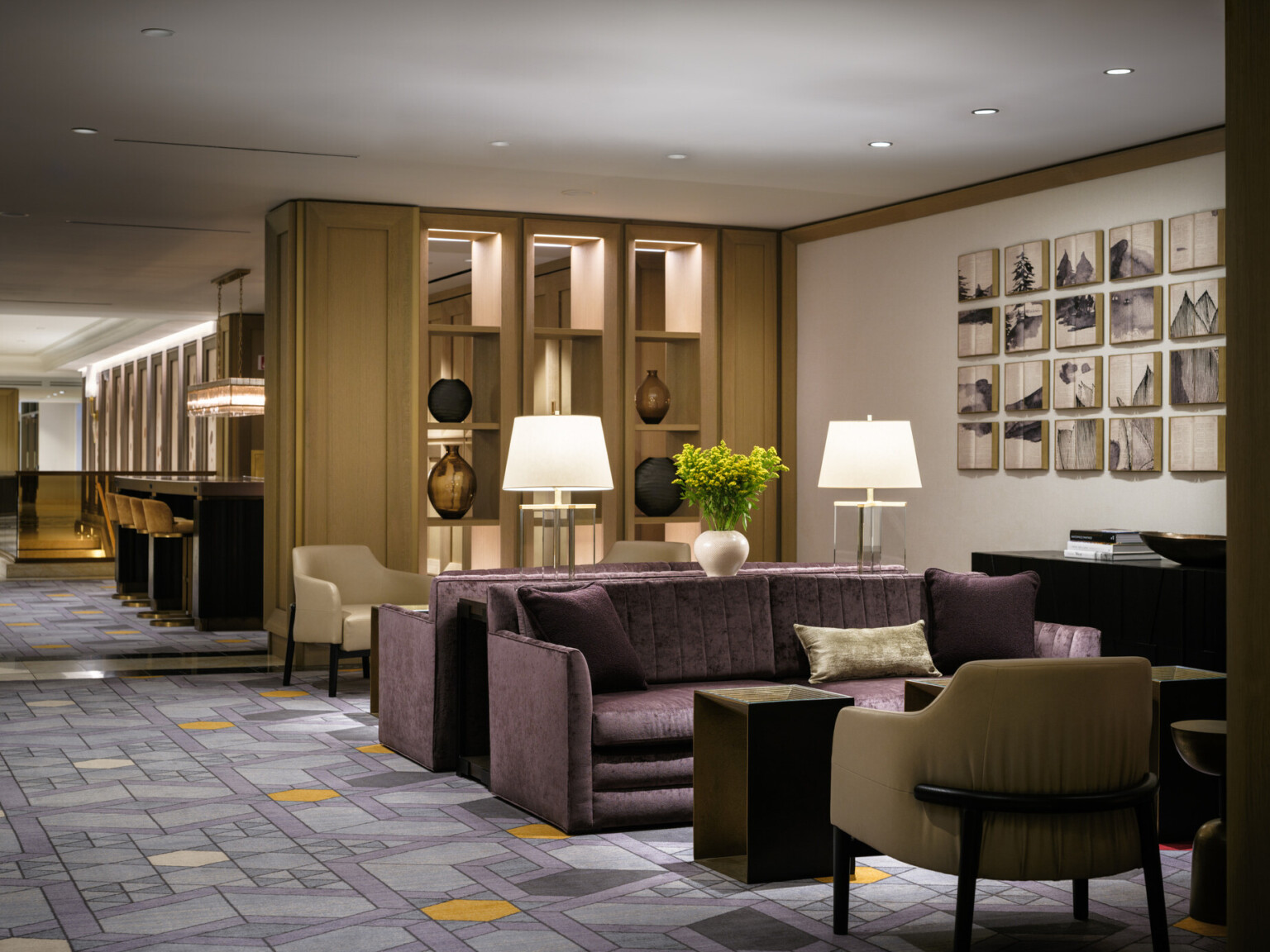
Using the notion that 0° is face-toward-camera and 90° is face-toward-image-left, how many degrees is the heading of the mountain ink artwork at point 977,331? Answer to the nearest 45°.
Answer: approximately 45°

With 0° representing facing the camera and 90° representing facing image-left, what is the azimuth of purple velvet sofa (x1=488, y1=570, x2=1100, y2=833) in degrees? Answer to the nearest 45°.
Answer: approximately 315°

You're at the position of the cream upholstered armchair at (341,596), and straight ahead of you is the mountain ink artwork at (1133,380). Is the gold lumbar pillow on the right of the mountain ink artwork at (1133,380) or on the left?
right

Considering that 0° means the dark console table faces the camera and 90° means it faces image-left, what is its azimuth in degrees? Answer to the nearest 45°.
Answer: approximately 45°

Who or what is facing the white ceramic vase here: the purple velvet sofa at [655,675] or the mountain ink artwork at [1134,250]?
the mountain ink artwork

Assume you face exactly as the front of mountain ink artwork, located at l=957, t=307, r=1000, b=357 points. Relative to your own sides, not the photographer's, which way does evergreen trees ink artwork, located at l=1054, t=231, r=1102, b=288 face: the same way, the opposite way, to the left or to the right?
the same way

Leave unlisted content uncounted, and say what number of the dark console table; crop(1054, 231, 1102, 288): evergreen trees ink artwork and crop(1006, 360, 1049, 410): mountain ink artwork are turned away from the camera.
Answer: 0

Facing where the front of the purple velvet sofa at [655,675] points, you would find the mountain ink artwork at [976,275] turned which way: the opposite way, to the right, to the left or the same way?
to the right

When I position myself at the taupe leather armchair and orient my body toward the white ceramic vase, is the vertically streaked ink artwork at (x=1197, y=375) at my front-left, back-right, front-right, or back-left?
front-right

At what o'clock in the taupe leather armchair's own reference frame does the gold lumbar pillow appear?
The gold lumbar pillow is roughly at 1 o'clock from the taupe leather armchair.

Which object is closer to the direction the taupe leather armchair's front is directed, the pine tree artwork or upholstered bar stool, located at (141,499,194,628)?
the upholstered bar stool

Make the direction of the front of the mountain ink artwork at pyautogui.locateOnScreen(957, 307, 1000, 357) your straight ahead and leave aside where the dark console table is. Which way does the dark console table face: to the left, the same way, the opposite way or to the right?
the same way

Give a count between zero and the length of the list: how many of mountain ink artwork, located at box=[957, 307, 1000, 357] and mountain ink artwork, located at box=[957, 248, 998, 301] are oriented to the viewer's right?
0

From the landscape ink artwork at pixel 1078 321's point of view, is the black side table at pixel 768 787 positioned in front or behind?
in front

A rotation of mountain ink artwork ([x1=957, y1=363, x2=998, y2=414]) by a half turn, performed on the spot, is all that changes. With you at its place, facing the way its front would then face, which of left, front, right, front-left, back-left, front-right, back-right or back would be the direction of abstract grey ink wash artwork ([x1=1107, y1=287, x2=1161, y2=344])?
right

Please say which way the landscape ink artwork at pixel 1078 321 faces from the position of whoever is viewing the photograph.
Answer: facing the viewer and to the left of the viewer

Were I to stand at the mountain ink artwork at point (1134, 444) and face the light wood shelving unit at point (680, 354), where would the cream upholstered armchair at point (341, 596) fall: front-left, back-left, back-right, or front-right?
front-left
